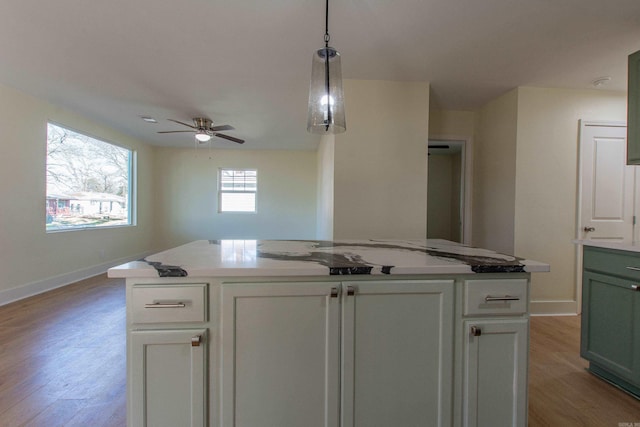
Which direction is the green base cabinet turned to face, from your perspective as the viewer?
facing the viewer and to the left of the viewer

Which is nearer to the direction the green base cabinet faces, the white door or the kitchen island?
the kitchen island

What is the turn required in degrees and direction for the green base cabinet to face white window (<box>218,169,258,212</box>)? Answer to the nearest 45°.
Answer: approximately 45° to its right

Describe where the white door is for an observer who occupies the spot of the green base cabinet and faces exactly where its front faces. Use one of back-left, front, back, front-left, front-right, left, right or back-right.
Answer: back-right

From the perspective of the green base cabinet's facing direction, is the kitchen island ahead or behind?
ahead

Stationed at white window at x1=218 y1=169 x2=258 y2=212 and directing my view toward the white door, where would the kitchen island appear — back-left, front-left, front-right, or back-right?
front-right

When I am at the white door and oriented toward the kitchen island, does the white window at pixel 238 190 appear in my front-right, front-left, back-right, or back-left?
front-right
